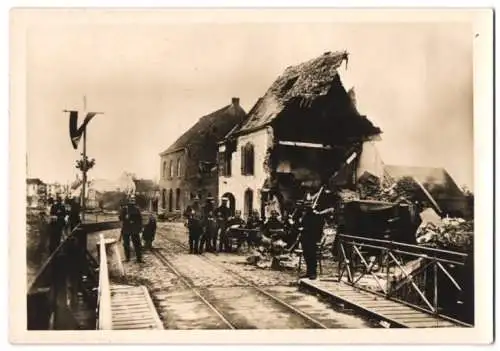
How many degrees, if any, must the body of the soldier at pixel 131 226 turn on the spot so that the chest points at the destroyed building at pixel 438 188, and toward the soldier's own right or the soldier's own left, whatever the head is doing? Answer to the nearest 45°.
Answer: approximately 90° to the soldier's own left

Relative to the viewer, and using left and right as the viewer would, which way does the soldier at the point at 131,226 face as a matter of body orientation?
facing the viewer

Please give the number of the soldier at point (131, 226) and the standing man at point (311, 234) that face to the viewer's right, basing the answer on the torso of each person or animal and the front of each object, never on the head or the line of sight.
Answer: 0
